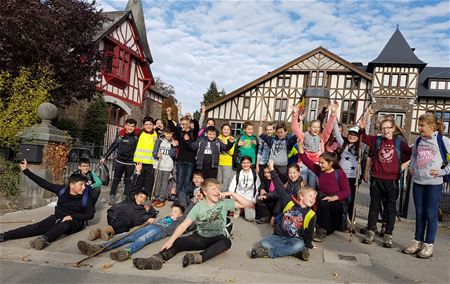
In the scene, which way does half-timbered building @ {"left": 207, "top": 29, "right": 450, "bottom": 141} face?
toward the camera

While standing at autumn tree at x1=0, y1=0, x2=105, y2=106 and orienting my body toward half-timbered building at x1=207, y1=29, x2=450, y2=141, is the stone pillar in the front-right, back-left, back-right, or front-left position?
back-right

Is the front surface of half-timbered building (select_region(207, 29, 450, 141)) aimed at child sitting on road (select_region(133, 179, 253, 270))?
yes

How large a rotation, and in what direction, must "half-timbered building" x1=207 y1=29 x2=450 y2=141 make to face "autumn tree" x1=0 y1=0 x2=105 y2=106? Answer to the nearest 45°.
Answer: approximately 45° to its right

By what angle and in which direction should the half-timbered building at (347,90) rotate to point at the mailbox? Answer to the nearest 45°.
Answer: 0° — it already faces it

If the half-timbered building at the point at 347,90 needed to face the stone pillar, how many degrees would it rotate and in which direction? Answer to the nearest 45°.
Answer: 0° — it already faces it

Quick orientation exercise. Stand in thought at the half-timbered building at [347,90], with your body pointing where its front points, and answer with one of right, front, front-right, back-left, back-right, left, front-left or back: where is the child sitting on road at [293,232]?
front
